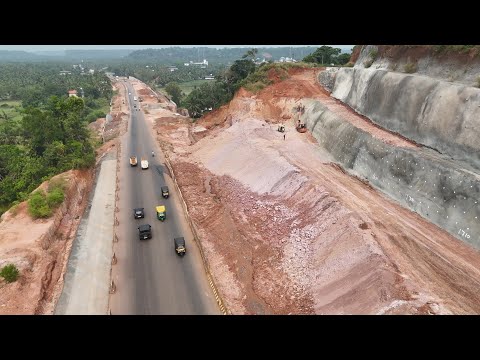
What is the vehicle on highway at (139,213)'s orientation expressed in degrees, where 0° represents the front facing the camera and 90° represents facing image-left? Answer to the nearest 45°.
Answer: approximately 180°

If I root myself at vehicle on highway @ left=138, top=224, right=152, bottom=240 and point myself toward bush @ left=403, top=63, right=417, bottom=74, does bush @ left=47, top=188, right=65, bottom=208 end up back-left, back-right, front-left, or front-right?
back-left

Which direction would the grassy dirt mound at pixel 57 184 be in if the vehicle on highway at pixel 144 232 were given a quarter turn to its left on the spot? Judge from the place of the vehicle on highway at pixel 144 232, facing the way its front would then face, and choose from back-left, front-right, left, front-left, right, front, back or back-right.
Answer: front-right

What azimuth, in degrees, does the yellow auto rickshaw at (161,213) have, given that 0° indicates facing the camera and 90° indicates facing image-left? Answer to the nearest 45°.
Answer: approximately 0°

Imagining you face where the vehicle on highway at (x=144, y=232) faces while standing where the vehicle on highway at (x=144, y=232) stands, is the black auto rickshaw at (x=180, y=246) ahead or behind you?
behind

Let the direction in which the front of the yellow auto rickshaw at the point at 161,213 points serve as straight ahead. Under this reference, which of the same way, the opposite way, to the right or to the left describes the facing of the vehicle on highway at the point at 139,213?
the opposite way

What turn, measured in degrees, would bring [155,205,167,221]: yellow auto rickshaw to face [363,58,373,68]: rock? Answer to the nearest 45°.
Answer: approximately 135° to its left

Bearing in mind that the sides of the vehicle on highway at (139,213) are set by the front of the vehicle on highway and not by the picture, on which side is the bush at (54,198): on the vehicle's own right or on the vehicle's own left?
on the vehicle's own left

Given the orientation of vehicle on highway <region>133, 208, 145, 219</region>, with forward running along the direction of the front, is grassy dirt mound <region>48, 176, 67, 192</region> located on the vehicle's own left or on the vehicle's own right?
on the vehicle's own left

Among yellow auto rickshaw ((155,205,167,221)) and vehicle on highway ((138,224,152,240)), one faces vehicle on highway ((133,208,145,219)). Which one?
vehicle on highway ((138,224,152,240))

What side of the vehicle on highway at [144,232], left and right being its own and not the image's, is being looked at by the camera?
back

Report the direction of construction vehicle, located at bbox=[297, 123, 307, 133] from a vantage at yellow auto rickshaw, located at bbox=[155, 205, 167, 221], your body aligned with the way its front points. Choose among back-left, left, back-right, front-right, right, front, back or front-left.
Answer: back-left
